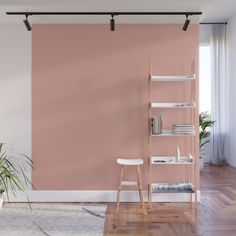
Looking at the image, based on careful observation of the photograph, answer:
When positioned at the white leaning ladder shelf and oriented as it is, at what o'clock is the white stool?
The white stool is roughly at 2 o'clock from the white leaning ladder shelf.

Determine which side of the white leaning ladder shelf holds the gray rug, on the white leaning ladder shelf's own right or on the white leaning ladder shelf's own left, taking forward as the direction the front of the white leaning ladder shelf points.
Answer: on the white leaning ladder shelf's own right

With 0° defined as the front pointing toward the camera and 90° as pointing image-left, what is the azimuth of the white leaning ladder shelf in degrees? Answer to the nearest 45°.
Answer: approximately 0°

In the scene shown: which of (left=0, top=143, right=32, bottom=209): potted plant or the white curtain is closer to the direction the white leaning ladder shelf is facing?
the potted plant

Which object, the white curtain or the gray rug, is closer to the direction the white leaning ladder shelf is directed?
the gray rug

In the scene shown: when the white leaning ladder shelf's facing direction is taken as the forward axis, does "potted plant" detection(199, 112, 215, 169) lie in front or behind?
behind

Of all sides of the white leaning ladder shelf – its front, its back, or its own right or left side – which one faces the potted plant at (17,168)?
right
